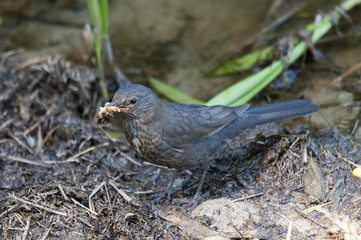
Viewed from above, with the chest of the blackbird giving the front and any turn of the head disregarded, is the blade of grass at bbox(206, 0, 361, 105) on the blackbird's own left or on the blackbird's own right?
on the blackbird's own right

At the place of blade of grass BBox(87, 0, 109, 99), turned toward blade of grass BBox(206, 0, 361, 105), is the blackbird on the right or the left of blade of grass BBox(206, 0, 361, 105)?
right

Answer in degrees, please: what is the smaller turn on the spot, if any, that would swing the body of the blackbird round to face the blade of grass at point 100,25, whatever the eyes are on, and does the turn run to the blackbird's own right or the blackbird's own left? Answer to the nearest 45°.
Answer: approximately 45° to the blackbird's own right

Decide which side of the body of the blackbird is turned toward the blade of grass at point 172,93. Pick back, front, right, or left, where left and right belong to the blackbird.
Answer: right

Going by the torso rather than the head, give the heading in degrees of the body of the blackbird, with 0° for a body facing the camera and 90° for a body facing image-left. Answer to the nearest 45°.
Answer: approximately 90°

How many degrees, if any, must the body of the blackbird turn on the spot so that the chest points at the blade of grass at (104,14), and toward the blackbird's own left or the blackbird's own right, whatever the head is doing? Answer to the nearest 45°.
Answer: approximately 45° to the blackbird's own right
